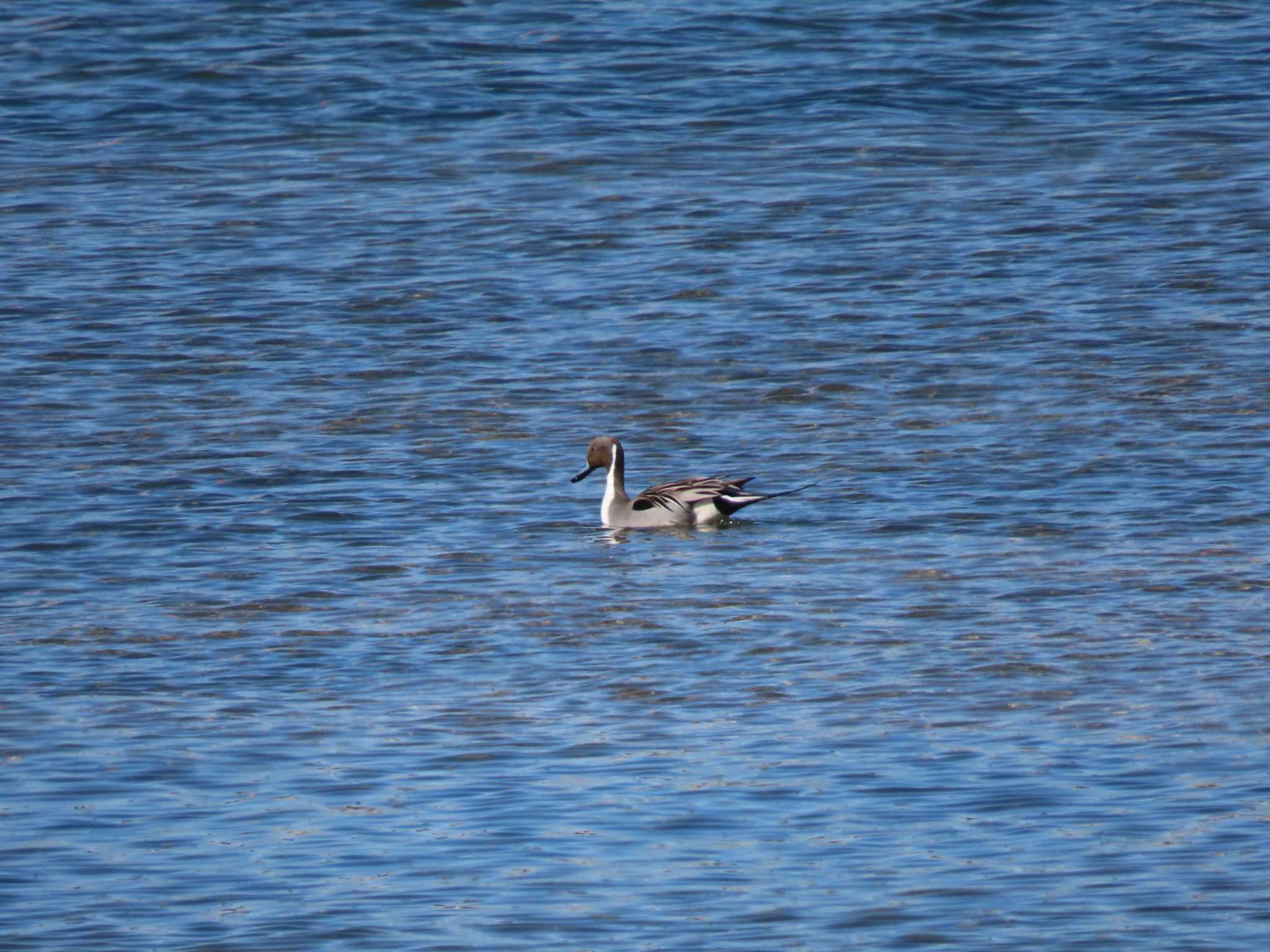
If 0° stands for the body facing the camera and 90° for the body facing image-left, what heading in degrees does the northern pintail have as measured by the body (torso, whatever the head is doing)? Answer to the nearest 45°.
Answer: approximately 90°
